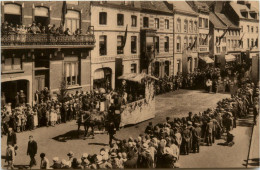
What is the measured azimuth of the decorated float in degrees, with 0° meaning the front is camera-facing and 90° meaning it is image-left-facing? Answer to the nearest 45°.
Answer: approximately 45°

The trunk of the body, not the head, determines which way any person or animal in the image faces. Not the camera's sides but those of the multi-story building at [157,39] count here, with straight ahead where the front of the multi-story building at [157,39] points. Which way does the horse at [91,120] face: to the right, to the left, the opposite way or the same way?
to the right

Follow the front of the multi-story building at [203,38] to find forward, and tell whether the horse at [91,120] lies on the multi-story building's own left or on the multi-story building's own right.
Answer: on the multi-story building's own right

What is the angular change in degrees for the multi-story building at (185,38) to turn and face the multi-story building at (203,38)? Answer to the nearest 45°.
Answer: approximately 90° to its left

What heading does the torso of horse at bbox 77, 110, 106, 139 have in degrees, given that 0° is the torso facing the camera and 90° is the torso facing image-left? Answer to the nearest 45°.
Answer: approximately 45°

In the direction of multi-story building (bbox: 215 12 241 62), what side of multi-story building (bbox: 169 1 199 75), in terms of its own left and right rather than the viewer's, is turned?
left

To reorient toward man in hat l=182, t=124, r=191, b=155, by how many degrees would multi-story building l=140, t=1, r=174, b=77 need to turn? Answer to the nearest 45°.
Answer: approximately 45° to its right
